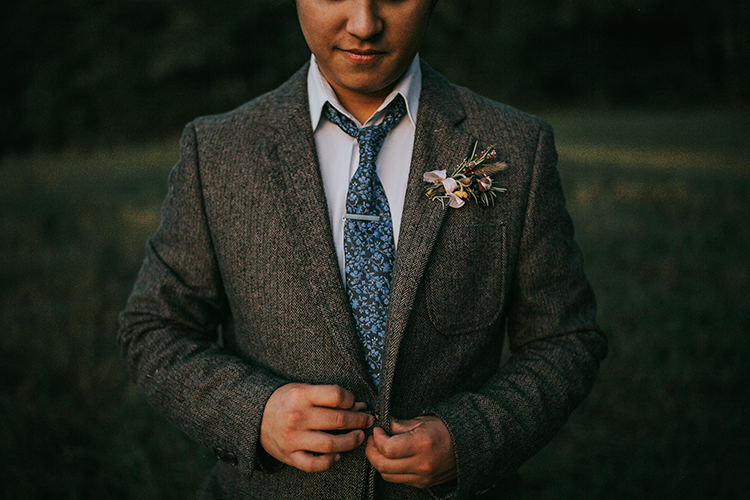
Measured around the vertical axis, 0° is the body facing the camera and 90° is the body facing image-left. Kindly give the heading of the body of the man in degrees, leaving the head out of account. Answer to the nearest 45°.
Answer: approximately 0°
